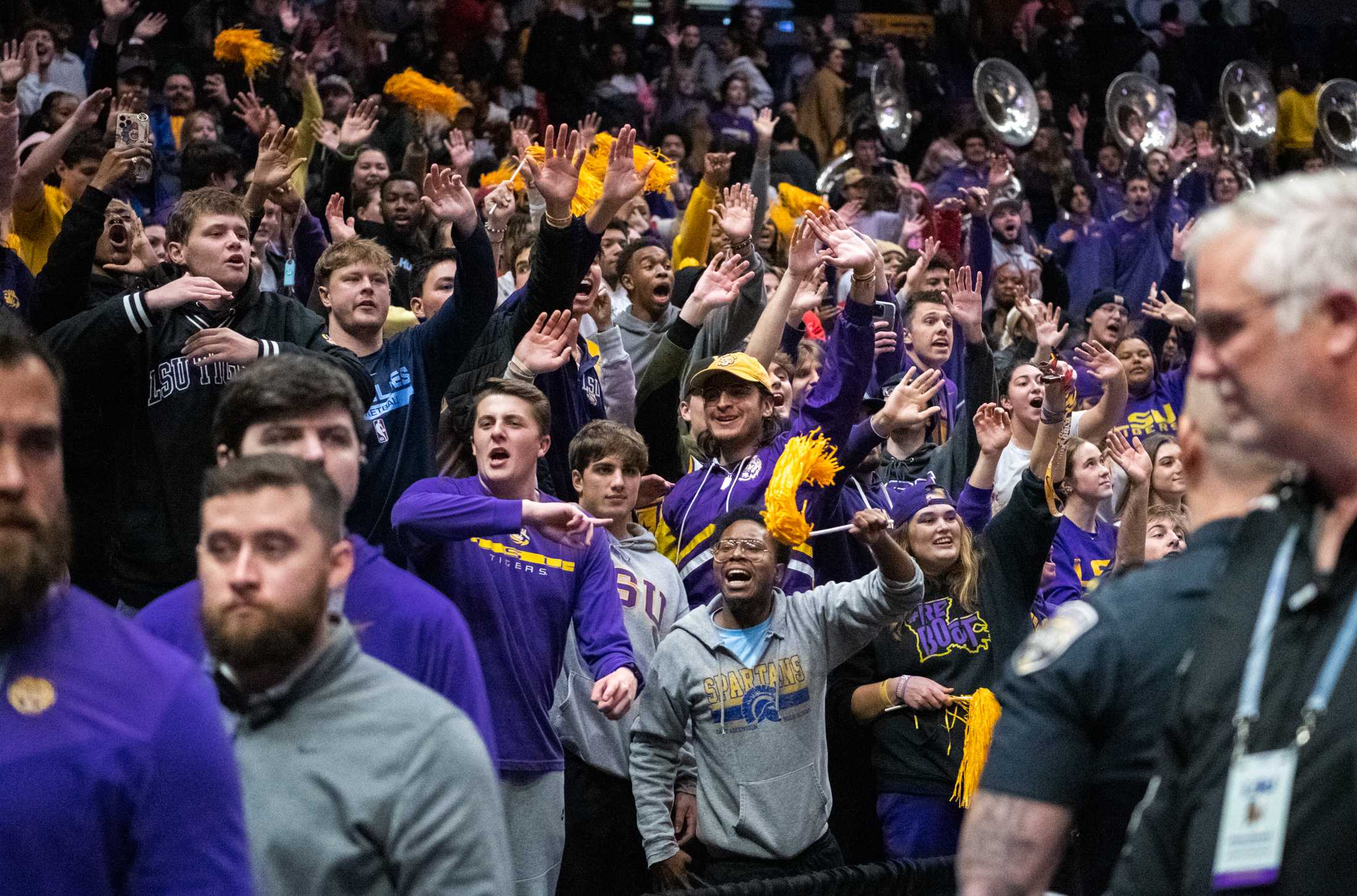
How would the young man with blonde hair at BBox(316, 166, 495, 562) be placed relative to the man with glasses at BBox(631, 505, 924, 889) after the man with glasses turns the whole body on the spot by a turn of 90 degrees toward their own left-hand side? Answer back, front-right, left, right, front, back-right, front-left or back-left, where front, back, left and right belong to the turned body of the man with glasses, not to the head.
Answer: back

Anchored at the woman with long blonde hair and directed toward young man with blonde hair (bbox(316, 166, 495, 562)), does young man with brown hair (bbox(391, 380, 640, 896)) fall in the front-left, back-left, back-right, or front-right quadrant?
front-left

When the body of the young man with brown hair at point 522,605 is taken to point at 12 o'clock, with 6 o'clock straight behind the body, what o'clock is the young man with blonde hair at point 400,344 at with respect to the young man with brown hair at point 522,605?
the young man with blonde hair at point 400,344 is roughly at 5 o'clock from the young man with brown hair at point 522,605.

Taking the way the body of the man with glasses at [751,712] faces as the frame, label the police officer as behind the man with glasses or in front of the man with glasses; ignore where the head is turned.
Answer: in front

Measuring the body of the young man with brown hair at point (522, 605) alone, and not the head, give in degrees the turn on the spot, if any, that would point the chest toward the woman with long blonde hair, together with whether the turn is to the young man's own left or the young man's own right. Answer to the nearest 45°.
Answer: approximately 135° to the young man's own left

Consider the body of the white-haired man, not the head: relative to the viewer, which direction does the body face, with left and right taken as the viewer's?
facing the viewer and to the left of the viewer

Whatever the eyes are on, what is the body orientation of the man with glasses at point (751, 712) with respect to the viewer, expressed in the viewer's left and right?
facing the viewer

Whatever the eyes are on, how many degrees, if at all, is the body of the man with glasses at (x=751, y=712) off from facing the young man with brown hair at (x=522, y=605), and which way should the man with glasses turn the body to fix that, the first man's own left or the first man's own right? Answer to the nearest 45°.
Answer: approximately 45° to the first man's own right

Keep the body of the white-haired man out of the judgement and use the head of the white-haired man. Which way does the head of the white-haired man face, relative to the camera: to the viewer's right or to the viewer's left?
to the viewer's left

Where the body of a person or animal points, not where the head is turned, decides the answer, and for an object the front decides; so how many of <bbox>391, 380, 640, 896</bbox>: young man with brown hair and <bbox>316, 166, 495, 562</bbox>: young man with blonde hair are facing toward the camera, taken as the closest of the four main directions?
2

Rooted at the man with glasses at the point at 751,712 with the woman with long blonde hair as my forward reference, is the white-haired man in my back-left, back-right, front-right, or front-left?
back-right

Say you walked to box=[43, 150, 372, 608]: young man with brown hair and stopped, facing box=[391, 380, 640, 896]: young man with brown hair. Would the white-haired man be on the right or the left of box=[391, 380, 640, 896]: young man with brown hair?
right
